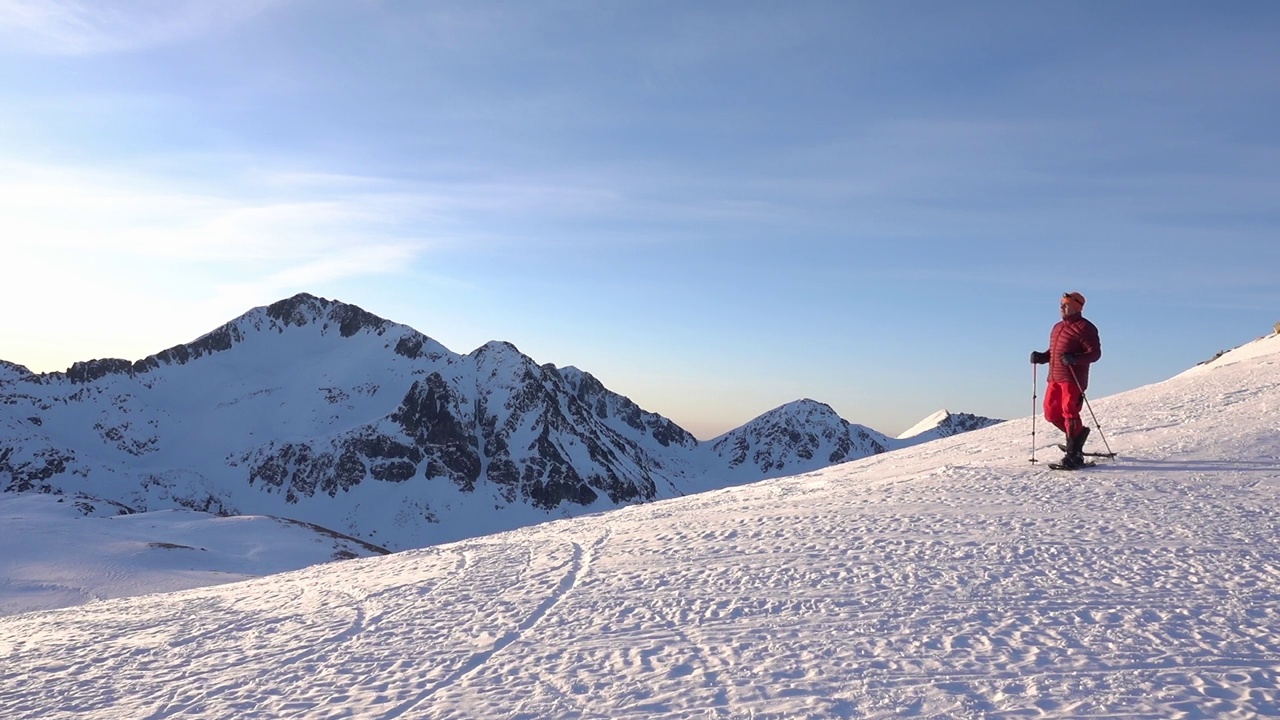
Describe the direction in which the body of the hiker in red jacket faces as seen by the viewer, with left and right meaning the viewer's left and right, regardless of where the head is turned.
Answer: facing the viewer and to the left of the viewer
